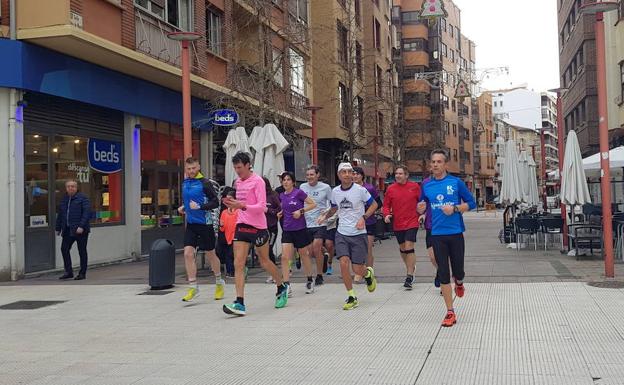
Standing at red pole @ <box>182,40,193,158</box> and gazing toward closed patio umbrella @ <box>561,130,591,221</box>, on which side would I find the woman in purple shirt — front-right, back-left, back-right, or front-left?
front-right

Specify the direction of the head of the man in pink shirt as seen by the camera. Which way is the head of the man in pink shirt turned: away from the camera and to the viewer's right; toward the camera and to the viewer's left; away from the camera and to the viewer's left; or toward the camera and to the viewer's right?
toward the camera and to the viewer's left

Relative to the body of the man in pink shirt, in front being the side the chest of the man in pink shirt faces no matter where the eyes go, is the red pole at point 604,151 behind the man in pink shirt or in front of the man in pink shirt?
behind

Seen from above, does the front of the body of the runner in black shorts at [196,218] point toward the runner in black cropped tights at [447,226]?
no

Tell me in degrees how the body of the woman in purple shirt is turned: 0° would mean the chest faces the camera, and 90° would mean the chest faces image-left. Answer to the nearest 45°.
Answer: approximately 45°

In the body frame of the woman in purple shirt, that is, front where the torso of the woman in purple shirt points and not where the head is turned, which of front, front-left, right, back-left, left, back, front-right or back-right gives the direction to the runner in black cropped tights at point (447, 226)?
left

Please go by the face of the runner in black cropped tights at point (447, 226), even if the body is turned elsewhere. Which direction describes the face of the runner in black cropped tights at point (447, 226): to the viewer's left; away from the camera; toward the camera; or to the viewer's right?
toward the camera

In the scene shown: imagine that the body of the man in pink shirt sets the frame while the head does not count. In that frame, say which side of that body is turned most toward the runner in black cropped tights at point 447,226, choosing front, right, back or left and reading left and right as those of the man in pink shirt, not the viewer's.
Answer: left

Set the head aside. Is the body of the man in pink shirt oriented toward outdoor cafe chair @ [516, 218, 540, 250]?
no

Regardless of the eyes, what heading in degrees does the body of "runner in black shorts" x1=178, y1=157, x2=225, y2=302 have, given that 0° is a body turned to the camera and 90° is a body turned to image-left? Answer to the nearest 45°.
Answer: approximately 45°

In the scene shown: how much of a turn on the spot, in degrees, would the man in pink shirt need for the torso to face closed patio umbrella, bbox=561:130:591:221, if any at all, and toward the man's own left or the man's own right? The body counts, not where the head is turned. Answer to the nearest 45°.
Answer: approximately 180°

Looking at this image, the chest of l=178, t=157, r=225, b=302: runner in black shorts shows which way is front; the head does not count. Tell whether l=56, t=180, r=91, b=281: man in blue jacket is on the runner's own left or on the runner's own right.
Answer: on the runner's own right
